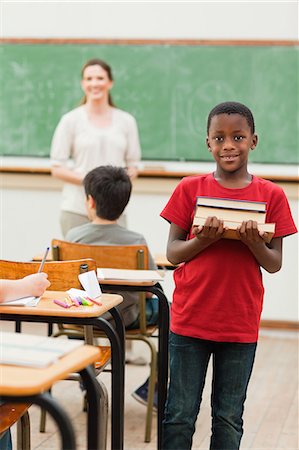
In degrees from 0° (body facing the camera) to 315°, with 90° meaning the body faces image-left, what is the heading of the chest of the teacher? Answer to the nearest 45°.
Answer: approximately 0°

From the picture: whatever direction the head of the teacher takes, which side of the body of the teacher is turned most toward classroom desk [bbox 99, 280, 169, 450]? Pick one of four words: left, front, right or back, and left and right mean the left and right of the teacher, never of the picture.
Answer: front

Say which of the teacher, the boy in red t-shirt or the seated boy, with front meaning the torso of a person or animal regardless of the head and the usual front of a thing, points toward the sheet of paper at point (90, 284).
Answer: the teacher

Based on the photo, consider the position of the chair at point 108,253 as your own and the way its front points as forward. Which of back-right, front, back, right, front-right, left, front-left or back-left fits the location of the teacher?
front

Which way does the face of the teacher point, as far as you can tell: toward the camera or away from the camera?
toward the camera

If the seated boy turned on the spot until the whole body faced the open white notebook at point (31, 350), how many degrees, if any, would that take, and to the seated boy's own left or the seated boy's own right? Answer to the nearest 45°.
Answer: approximately 135° to the seated boy's own left

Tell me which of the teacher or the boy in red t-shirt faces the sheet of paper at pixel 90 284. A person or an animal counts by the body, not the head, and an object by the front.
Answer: the teacher

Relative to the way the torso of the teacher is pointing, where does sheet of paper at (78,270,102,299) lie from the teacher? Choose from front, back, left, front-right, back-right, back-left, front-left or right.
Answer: front

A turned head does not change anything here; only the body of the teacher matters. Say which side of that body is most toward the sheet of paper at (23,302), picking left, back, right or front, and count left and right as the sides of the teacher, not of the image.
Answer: front

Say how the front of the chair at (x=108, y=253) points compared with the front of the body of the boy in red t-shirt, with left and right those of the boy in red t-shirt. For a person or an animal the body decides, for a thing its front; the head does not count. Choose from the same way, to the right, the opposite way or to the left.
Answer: the opposite way

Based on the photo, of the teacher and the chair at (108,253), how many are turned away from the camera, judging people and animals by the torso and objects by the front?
1

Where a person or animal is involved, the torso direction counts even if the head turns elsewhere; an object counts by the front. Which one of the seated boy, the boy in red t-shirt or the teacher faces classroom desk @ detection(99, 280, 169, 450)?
the teacher

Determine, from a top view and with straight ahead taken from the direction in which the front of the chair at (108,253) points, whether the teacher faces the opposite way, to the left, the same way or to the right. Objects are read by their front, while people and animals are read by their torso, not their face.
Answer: the opposite way

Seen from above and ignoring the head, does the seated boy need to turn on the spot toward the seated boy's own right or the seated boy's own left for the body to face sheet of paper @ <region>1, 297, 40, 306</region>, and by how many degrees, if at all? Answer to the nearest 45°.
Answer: approximately 135° to the seated boy's own left

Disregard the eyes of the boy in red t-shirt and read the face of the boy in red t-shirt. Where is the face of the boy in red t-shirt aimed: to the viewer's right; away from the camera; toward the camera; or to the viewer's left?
toward the camera

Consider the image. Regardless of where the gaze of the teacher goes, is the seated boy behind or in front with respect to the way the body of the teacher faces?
in front

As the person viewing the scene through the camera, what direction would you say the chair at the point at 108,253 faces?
facing away from the viewer

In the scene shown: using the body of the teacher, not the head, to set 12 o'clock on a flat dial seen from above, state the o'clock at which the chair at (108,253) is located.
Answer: The chair is roughly at 12 o'clock from the teacher.

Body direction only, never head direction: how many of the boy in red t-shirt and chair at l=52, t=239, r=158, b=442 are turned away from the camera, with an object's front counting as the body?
1
